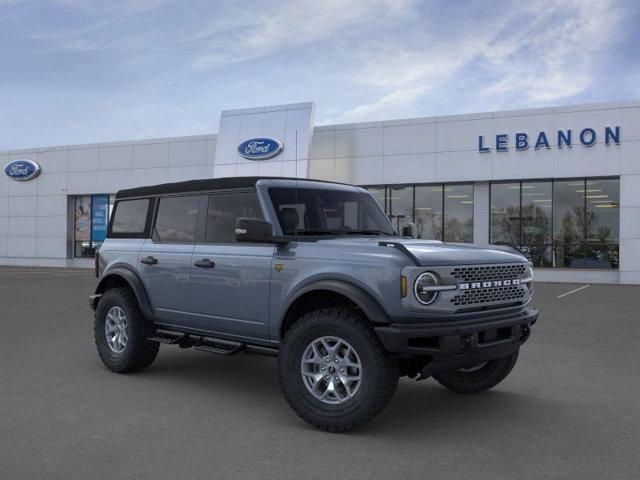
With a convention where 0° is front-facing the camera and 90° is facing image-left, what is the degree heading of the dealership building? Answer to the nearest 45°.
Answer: approximately 45°

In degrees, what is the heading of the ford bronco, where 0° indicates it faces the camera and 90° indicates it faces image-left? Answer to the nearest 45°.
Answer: approximately 315°

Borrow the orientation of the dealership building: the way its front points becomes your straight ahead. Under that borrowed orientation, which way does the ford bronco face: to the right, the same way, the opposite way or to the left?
to the left

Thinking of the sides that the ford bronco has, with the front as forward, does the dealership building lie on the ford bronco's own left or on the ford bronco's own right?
on the ford bronco's own left
